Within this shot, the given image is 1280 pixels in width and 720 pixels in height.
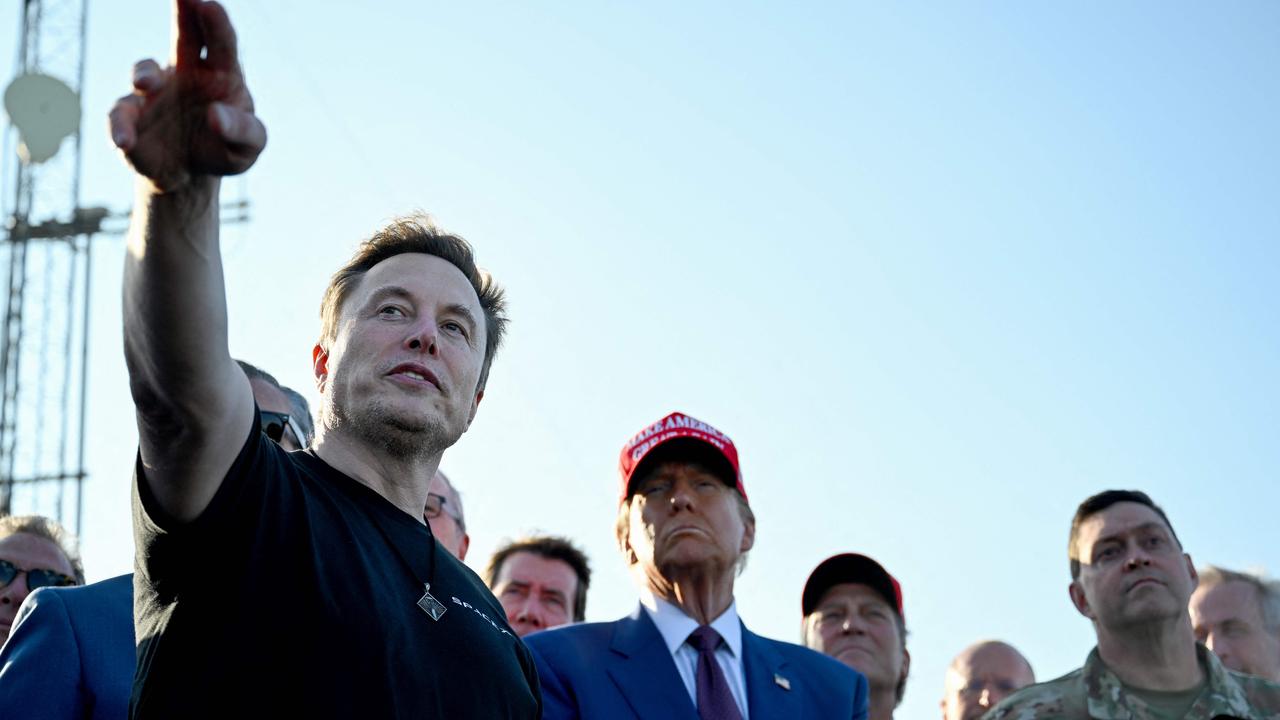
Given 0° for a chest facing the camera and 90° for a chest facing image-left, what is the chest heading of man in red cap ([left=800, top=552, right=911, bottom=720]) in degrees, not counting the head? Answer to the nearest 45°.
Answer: approximately 45°

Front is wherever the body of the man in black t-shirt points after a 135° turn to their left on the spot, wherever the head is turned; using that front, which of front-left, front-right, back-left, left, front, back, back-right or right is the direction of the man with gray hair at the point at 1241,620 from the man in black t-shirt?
front-right

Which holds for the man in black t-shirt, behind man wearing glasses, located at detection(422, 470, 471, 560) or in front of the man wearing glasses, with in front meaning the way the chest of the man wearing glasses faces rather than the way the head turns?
in front

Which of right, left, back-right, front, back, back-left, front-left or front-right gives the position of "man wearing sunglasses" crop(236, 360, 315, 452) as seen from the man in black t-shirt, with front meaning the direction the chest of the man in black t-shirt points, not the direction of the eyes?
back-left

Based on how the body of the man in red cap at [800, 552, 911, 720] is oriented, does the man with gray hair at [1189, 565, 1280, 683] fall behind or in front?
behind

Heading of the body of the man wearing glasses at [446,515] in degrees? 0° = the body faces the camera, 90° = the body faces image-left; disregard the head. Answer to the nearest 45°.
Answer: approximately 45°

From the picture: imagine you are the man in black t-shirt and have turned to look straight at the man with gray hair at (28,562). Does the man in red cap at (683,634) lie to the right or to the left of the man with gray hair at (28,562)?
right

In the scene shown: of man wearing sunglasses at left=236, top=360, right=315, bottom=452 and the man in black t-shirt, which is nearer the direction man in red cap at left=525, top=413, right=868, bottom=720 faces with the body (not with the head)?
the man in black t-shirt

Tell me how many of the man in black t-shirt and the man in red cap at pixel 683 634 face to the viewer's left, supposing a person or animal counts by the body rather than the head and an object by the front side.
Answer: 0

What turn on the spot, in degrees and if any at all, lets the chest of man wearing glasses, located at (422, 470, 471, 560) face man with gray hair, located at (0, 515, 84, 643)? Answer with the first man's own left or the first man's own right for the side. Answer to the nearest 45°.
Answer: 0° — they already face them

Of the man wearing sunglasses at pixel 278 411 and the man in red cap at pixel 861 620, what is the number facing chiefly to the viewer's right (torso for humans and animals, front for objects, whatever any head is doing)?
0

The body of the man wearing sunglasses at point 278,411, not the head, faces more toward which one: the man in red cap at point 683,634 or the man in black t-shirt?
the man in black t-shirt

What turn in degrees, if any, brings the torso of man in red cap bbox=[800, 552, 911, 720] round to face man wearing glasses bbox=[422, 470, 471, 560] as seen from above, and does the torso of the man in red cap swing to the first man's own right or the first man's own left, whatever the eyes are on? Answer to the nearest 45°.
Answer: approximately 45° to the first man's own right

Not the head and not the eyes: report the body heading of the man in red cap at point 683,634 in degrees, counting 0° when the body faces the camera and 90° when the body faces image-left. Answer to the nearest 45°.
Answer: approximately 0°

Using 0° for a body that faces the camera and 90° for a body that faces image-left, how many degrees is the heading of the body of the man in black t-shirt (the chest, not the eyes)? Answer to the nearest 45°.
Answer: approximately 315°
